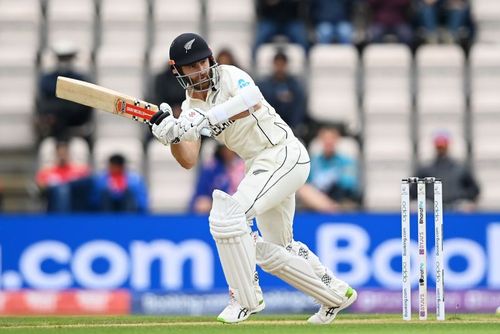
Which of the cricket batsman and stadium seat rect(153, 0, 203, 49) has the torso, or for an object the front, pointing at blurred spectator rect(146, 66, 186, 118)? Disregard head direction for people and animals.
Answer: the stadium seat

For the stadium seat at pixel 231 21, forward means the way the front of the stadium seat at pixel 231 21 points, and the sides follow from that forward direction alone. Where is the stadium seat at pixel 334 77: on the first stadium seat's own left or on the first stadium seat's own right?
on the first stadium seat's own left

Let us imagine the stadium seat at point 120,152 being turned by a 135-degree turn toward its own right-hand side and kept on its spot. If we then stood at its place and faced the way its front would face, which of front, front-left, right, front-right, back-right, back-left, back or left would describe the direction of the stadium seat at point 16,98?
front

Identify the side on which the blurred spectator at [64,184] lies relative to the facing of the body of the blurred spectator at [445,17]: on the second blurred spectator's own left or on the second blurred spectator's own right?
on the second blurred spectator's own right

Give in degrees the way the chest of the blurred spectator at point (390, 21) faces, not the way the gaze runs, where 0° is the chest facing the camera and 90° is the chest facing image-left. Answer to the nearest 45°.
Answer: approximately 0°
